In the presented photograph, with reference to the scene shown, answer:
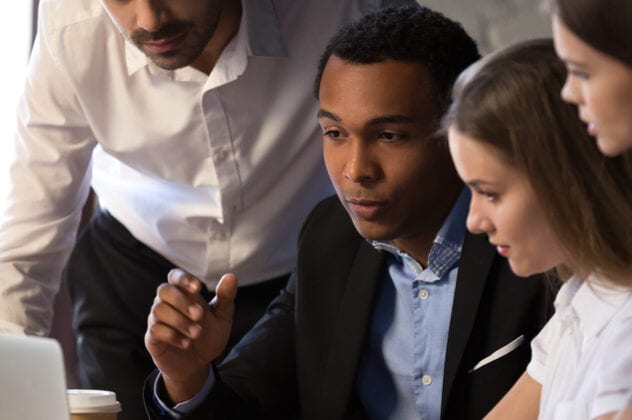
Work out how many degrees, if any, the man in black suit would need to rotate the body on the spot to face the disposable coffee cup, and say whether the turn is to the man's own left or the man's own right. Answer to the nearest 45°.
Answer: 0° — they already face it

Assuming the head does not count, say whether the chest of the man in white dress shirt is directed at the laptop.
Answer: yes

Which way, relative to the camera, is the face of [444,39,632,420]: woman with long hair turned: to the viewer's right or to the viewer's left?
to the viewer's left

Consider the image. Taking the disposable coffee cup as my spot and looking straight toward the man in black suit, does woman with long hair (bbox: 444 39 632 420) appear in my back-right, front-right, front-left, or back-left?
front-right

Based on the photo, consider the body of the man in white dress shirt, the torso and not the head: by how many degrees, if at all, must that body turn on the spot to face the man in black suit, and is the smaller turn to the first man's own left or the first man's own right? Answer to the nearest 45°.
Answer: approximately 45° to the first man's own left

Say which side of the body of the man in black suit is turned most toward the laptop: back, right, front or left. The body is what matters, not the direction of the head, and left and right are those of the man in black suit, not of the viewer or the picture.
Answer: front

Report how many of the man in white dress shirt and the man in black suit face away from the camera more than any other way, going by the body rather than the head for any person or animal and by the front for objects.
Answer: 0

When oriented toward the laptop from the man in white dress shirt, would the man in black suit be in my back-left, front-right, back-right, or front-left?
front-left

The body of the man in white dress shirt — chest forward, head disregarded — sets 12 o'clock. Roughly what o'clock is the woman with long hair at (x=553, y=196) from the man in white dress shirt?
The woman with long hair is roughly at 11 o'clock from the man in white dress shirt.

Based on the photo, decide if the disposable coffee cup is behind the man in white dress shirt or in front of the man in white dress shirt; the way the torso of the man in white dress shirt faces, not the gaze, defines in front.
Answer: in front

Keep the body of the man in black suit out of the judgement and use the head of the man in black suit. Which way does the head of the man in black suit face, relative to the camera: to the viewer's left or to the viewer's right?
to the viewer's left

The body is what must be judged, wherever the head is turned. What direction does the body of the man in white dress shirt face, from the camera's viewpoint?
toward the camera

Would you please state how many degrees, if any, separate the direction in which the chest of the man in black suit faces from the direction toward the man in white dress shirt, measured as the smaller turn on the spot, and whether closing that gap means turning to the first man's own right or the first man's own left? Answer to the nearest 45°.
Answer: approximately 90° to the first man's own right
